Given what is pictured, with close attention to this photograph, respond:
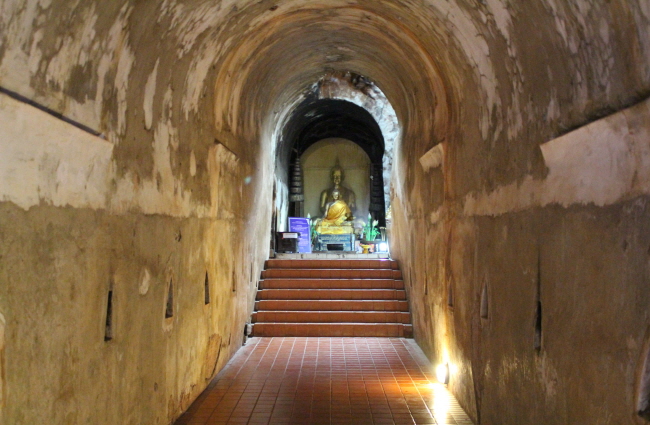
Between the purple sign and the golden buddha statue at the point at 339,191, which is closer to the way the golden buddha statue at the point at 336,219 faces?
the purple sign

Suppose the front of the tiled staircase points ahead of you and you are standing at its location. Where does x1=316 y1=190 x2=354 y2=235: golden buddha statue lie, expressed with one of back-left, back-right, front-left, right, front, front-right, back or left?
back

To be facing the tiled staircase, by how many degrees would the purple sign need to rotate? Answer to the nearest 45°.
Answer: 0° — it already faces it

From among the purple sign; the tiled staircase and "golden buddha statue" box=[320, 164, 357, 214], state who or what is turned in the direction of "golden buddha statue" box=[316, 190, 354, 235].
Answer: "golden buddha statue" box=[320, 164, 357, 214]

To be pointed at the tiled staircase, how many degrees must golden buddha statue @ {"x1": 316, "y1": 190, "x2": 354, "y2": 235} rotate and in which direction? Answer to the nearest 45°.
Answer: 0° — it already faces it

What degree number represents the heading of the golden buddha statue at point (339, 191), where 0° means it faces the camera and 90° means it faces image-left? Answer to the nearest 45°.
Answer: approximately 0°
